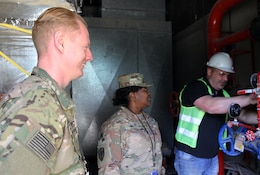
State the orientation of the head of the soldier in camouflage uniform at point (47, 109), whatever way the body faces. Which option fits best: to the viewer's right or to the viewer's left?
to the viewer's right

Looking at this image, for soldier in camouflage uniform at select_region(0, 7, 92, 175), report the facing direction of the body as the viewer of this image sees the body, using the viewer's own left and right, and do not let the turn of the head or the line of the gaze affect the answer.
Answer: facing to the right of the viewer

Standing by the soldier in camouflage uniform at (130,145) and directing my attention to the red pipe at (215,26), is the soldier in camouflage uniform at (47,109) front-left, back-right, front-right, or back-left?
back-right

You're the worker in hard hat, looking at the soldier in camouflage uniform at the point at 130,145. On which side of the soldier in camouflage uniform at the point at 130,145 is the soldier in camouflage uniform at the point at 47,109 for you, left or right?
left

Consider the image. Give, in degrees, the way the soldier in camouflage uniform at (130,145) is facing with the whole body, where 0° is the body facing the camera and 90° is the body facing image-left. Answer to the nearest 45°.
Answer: approximately 315°

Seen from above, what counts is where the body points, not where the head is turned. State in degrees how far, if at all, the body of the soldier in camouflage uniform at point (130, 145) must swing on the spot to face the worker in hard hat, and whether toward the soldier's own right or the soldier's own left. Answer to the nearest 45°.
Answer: approximately 45° to the soldier's own left
